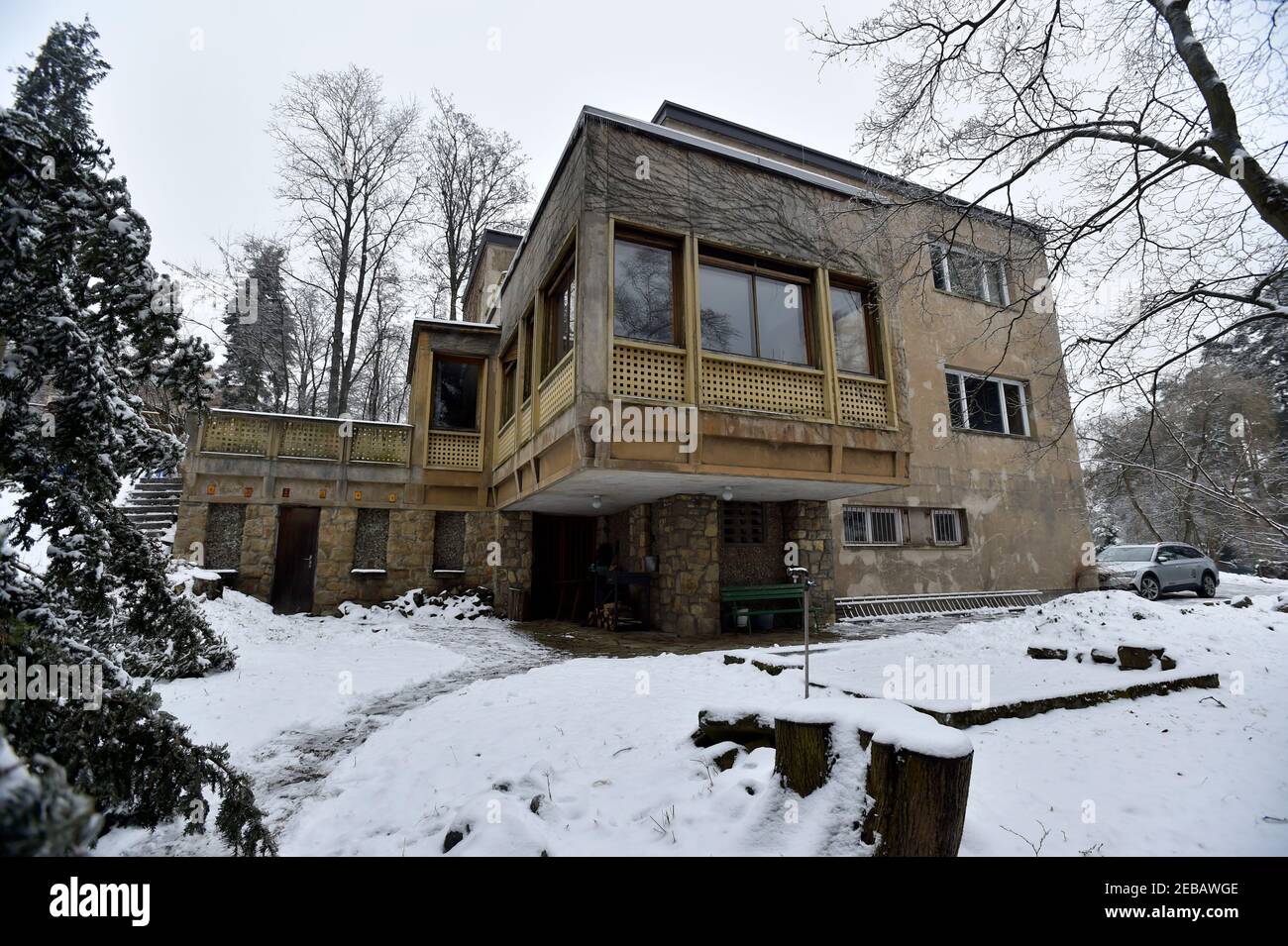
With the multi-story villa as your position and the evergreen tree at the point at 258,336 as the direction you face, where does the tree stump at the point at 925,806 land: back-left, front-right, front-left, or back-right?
back-left

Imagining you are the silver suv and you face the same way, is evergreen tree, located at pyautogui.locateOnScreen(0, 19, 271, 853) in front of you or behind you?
in front

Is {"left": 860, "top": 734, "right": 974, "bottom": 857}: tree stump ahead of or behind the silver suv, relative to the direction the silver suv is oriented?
ahead

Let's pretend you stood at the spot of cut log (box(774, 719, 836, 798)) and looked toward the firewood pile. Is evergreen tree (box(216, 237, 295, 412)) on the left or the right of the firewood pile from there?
left

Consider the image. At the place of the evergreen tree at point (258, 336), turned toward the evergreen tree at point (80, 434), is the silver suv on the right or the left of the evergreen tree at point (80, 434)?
left

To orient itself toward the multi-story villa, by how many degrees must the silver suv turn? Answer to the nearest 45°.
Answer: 0° — it already faces it

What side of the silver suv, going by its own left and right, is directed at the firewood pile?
front

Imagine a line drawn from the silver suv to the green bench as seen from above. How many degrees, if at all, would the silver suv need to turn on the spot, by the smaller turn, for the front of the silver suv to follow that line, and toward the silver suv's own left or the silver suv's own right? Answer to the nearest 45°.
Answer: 0° — it already faces it

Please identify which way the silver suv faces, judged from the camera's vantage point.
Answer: facing the viewer and to the left of the viewer

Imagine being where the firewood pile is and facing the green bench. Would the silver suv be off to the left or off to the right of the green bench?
left

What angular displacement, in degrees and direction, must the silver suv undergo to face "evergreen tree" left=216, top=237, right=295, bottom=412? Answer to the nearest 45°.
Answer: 0° — it already faces it

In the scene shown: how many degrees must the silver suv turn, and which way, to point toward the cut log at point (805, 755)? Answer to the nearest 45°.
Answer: approximately 45° to its left
